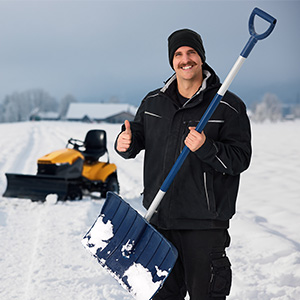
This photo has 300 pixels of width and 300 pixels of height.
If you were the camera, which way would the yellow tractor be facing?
facing the viewer and to the left of the viewer

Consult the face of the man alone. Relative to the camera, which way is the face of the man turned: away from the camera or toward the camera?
toward the camera

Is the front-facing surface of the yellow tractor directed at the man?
no

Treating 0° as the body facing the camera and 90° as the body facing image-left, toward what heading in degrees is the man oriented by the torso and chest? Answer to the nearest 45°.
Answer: approximately 45°

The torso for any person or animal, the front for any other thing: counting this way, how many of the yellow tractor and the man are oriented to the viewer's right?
0

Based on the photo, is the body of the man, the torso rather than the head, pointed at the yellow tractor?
no
